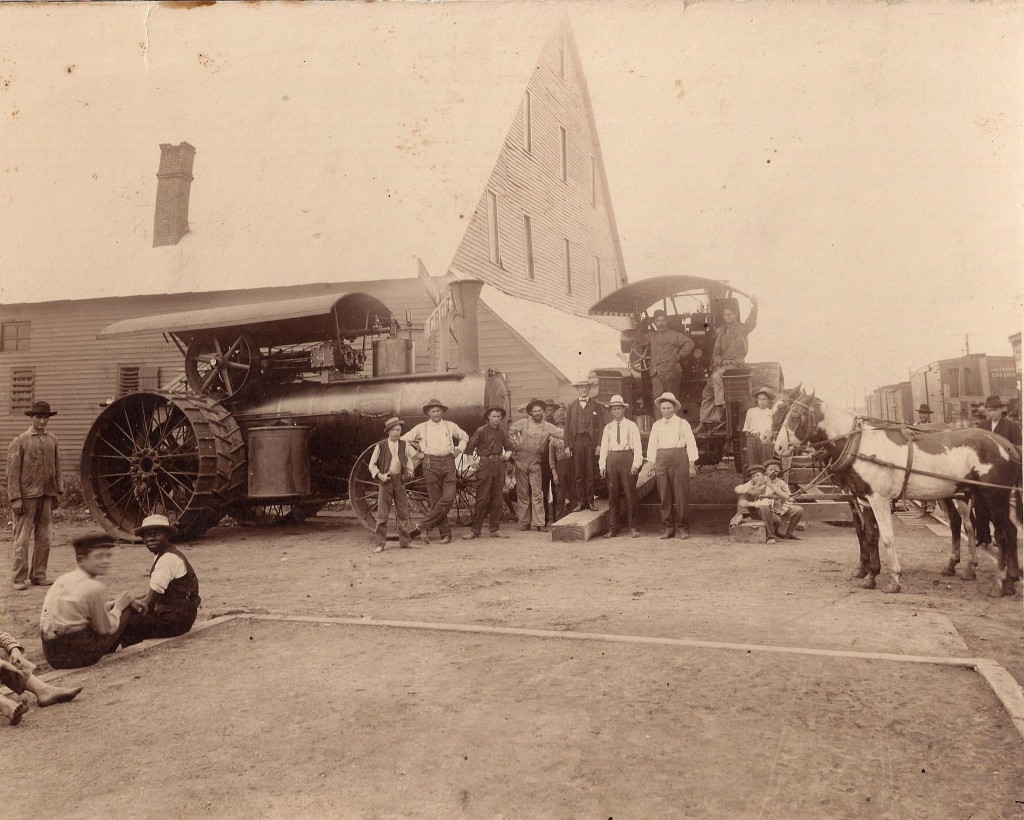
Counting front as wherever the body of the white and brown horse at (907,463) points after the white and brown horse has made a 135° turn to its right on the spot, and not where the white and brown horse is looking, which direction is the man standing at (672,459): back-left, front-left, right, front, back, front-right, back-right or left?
left

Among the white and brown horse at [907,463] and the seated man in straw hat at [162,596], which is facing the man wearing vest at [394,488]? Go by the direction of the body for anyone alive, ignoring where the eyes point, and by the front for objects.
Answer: the white and brown horse

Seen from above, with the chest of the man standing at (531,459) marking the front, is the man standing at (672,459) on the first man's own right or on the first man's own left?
on the first man's own left

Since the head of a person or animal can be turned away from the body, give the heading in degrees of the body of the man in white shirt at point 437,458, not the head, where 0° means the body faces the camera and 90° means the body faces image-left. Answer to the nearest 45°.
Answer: approximately 0°

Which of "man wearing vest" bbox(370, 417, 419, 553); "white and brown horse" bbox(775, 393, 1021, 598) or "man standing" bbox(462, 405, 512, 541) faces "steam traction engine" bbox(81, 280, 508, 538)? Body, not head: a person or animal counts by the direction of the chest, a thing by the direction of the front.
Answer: the white and brown horse

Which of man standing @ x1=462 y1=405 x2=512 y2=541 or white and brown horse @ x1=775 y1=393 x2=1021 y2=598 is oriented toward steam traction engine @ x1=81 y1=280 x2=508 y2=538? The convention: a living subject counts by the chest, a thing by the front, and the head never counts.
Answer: the white and brown horse

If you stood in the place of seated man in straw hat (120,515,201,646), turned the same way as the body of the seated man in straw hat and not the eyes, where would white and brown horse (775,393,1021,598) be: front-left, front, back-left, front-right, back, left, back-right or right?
back

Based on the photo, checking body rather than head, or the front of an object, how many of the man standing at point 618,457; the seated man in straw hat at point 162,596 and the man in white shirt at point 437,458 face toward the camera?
2

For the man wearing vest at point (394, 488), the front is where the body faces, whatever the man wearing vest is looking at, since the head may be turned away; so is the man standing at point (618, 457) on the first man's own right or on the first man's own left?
on the first man's own left

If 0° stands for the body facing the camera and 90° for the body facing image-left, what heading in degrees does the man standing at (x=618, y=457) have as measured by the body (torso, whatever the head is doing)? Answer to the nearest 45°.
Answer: approximately 0°

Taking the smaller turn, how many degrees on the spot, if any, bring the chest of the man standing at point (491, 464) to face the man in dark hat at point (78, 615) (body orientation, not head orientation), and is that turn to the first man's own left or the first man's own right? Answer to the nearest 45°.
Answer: approximately 45° to the first man's own right

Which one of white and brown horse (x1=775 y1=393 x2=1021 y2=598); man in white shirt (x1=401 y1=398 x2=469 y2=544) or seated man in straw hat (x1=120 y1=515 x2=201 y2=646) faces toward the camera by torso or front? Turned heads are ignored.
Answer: the man in white shirt

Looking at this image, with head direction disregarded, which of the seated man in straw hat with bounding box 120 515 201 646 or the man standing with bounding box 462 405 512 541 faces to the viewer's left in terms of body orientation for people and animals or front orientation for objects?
the seated man in straw hat

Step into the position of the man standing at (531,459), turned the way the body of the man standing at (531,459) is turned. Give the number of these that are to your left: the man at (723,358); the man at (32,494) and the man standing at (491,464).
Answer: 1
